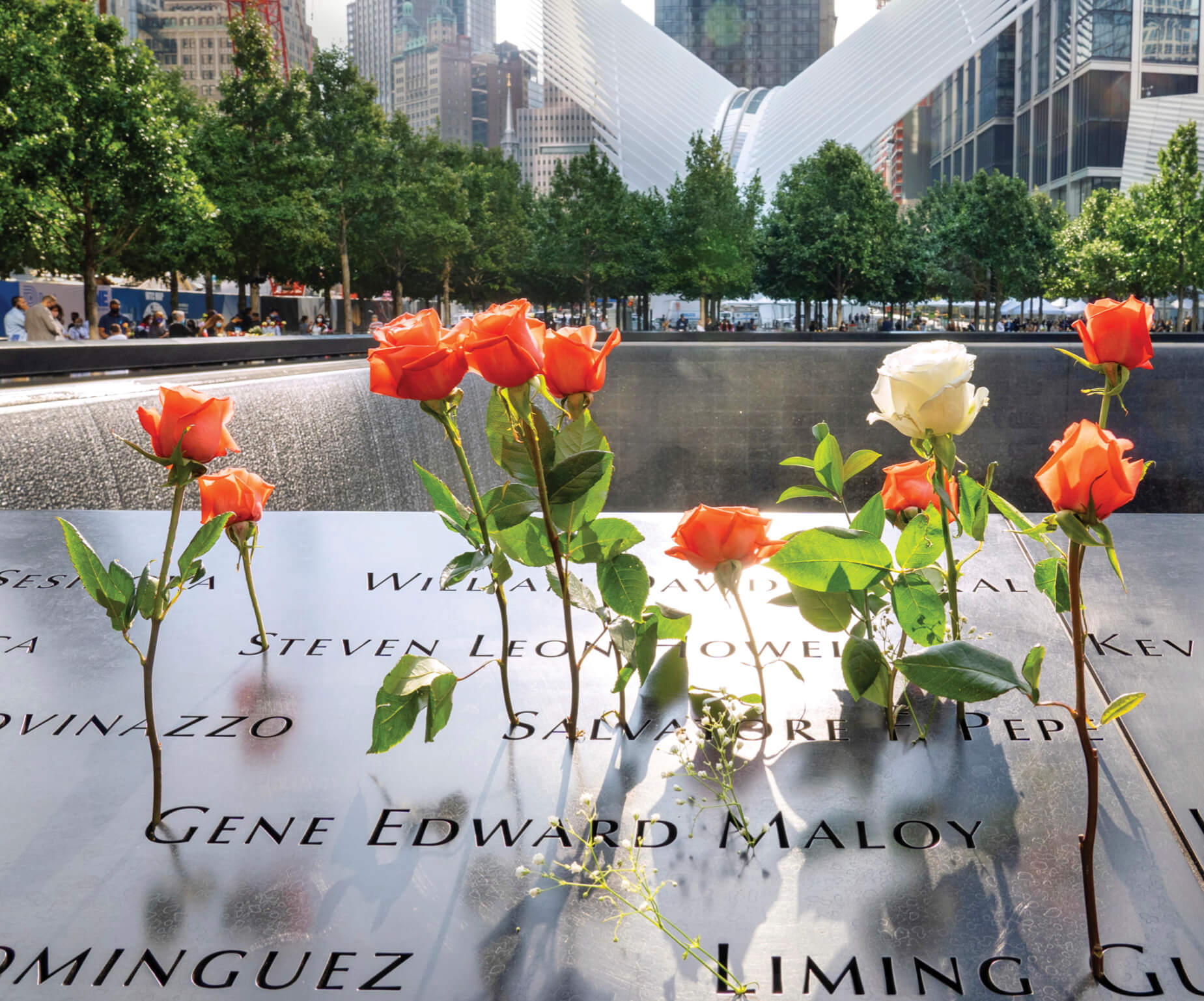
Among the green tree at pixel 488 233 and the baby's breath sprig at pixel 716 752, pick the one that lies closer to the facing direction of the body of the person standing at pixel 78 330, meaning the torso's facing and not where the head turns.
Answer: the baby's breath sprig

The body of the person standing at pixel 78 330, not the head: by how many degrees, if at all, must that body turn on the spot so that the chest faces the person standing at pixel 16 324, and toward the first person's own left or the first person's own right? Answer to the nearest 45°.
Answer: approximately 45° to the first person's own right

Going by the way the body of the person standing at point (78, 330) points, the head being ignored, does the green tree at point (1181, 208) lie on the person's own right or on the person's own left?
on the person's own left

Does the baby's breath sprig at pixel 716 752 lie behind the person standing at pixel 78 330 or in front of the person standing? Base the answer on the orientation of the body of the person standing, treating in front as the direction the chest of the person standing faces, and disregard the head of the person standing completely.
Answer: in front

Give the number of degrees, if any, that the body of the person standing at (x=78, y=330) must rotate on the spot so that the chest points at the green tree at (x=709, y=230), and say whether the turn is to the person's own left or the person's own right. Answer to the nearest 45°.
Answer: approximately 90° to the person's own left

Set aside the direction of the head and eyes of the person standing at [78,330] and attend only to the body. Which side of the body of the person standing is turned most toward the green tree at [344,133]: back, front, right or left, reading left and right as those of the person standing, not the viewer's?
left

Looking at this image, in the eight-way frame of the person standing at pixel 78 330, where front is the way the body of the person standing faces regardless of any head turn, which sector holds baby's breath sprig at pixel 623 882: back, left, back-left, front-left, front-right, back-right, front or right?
front-right

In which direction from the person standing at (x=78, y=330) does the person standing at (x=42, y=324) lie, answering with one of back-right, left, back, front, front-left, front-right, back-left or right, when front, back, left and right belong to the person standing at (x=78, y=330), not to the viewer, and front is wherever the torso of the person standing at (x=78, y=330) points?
front-right

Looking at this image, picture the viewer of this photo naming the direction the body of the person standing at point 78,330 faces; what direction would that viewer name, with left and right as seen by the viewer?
facing the viewer and to the right of the viewer
